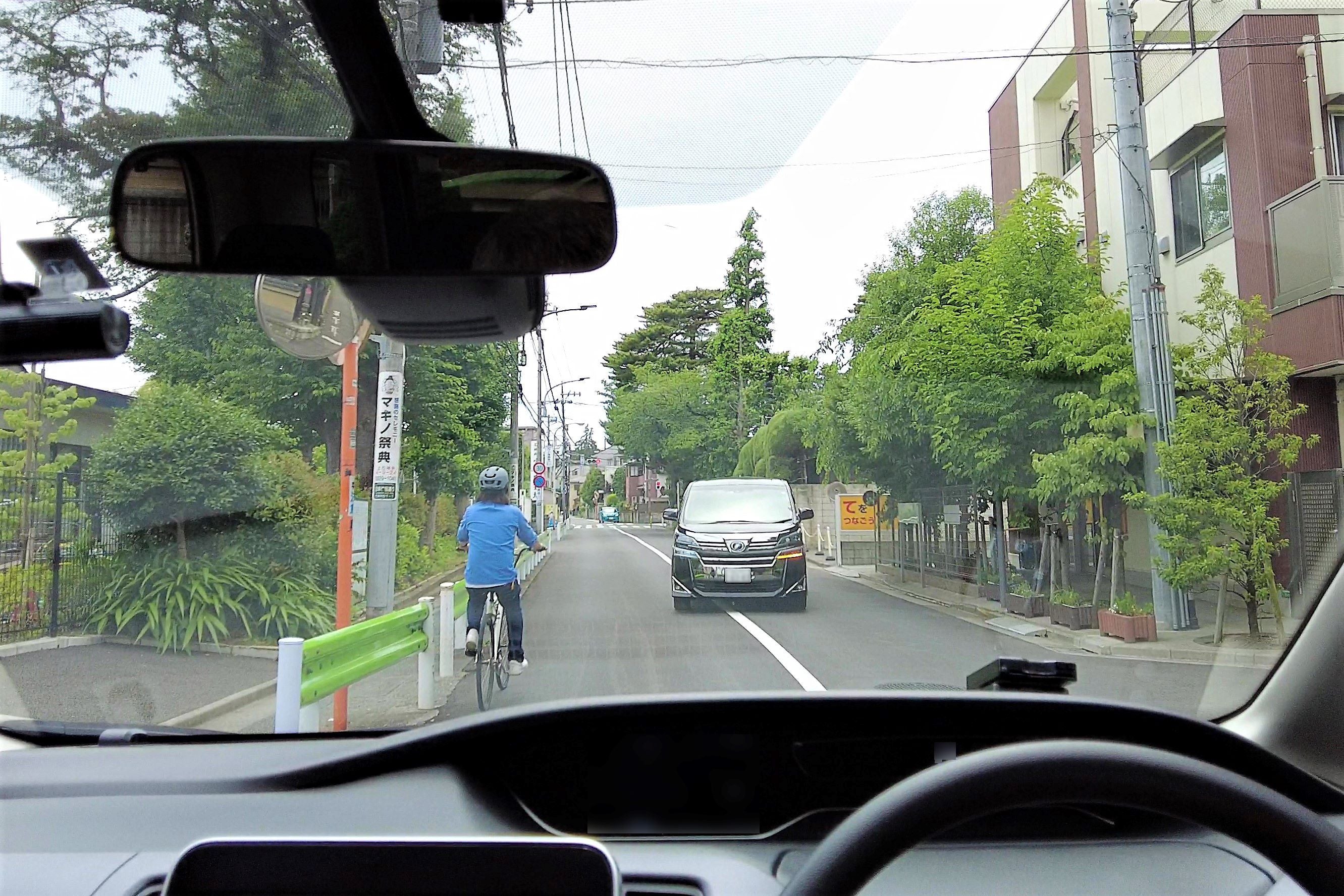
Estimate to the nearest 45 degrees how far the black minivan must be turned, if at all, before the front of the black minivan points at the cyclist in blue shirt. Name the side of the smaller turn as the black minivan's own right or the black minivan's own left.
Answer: approximately 45° to the black minivan's own right

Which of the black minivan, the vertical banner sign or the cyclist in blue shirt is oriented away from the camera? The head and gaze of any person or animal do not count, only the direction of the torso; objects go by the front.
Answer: the cyclist in blue shirt

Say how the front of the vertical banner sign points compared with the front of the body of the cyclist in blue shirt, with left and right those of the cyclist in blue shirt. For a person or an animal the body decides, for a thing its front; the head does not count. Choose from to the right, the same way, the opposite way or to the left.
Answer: the opposite way

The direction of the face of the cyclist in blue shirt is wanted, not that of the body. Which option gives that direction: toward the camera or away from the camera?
away from the camera

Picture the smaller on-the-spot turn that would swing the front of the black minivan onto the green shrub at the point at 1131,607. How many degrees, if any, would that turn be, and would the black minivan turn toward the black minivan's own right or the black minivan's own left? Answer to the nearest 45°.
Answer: approximately 45° to the black minivan's own left

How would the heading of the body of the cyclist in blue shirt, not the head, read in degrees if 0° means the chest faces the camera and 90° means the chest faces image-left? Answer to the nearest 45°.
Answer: approximately 180°

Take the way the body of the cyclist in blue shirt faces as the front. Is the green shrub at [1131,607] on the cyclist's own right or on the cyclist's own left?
on the cyclist's own right

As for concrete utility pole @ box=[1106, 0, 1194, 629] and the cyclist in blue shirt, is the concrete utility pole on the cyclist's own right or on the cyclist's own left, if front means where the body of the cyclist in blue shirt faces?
on the cyclist's own right

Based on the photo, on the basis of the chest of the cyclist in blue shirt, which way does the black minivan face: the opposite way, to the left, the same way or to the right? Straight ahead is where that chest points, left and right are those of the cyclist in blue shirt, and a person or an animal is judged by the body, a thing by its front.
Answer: the opposite way

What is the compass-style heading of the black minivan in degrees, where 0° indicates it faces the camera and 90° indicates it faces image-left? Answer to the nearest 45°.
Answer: approximately 0°

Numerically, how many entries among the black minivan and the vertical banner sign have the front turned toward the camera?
2
